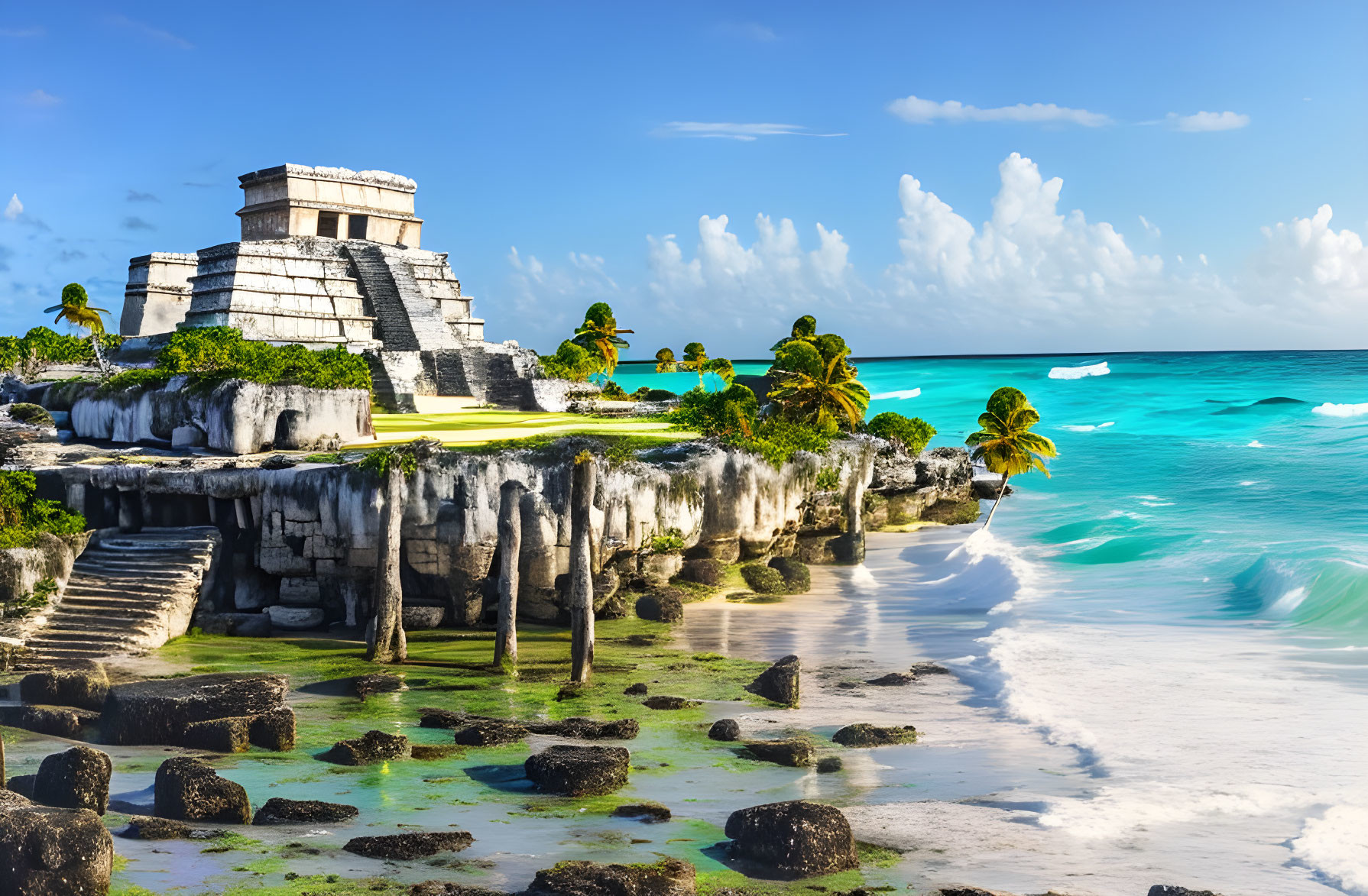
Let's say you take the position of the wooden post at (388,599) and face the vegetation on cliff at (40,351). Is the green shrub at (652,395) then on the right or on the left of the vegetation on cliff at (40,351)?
right

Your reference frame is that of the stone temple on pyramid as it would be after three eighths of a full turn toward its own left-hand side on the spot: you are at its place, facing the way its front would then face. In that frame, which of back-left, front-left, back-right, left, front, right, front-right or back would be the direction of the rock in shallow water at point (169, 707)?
back

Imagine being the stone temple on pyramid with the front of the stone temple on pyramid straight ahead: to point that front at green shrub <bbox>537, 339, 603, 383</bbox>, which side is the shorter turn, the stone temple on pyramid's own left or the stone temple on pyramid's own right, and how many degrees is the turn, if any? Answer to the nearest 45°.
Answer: approximately 45° to the stone temple on pyramid's own left

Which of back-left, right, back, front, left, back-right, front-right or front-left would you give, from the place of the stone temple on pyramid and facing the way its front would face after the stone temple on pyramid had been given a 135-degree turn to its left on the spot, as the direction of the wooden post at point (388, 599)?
back

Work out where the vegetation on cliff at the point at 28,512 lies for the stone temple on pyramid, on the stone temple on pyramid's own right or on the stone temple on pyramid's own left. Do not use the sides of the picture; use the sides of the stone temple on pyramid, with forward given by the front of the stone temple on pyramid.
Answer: on the stone temple on pyramid's own right

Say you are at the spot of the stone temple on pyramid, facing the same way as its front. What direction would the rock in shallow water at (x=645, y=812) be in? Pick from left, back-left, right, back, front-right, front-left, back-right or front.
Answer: front-right

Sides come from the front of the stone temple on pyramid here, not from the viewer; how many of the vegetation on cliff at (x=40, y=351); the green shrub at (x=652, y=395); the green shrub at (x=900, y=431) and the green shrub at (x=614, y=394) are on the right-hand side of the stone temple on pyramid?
1

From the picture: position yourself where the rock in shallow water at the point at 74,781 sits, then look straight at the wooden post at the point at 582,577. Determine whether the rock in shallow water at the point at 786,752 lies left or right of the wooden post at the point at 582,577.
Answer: right

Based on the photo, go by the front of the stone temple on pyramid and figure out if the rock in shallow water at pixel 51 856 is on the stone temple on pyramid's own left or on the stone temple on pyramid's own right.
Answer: on the stone temple on pyramid's own right

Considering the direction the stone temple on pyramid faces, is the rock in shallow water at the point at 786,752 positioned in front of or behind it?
in front

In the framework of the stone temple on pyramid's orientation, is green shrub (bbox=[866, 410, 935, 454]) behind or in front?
in front

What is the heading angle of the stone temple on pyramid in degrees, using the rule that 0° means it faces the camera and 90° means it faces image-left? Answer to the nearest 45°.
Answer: approximately 315°

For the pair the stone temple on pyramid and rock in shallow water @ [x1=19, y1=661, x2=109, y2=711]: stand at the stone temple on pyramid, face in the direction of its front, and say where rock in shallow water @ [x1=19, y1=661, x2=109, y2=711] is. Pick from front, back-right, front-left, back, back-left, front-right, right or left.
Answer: front-right
